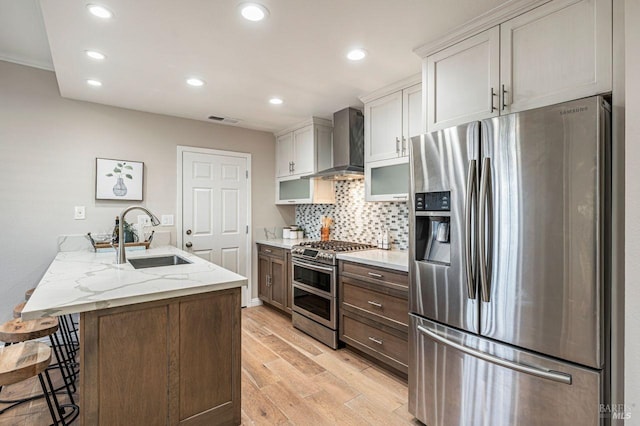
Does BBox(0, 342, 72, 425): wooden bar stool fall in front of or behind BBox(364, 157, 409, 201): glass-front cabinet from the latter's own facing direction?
in front

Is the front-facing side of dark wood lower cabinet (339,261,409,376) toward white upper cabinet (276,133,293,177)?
no

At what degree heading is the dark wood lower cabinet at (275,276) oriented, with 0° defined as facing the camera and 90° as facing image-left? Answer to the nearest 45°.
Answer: approximately 45°

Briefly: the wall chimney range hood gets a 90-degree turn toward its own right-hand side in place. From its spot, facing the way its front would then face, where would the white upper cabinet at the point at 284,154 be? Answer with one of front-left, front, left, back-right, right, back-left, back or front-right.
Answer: front

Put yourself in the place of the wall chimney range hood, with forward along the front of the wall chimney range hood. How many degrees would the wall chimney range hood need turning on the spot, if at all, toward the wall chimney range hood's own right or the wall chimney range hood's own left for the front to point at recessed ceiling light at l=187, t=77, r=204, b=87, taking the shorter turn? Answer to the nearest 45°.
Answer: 0° — it already faces it

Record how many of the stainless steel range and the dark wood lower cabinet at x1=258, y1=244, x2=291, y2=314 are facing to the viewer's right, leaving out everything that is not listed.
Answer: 0

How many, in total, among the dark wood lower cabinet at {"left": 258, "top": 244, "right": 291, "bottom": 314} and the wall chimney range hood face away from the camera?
0

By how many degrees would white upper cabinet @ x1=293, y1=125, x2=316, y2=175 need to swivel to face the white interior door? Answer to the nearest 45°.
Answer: approximately 45° to its right

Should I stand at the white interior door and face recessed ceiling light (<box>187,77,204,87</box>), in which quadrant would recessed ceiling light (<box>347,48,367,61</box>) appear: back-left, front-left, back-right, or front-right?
front-left

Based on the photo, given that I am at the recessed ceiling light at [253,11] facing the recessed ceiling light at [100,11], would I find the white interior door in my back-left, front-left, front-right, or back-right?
front-right

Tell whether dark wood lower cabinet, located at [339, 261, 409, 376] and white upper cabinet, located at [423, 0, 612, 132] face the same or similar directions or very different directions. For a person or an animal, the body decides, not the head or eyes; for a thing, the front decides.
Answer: same or similar directions

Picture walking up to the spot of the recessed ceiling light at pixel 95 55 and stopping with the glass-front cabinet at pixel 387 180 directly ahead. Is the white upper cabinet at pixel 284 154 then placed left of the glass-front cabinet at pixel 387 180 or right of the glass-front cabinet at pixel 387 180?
left

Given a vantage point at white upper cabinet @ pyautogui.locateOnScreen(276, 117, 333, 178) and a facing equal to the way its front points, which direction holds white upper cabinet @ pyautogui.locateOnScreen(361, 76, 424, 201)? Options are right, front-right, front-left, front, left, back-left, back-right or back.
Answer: left

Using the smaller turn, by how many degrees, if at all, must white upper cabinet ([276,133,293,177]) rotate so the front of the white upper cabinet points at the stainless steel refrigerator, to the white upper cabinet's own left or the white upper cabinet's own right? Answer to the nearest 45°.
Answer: approximately 45° to the white upper cabinet's own left

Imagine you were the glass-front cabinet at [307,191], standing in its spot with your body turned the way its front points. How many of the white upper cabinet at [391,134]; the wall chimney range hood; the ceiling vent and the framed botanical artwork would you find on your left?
2

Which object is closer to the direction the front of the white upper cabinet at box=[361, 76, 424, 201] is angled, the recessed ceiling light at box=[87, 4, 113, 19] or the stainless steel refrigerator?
the recessed ceiling light

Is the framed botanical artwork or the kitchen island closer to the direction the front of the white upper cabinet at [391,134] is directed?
the kitchen island

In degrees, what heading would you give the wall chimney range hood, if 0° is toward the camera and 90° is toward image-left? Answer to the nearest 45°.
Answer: approximately 45°

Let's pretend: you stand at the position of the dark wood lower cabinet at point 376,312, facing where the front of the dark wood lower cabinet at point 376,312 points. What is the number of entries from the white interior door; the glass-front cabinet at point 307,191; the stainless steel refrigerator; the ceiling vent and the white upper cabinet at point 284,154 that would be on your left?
1

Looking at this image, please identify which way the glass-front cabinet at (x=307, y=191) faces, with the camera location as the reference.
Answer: facing the viewer and to the left of the viewer

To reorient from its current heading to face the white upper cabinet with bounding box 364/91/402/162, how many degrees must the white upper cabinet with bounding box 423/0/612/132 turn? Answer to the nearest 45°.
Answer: approximately 90° to its right
